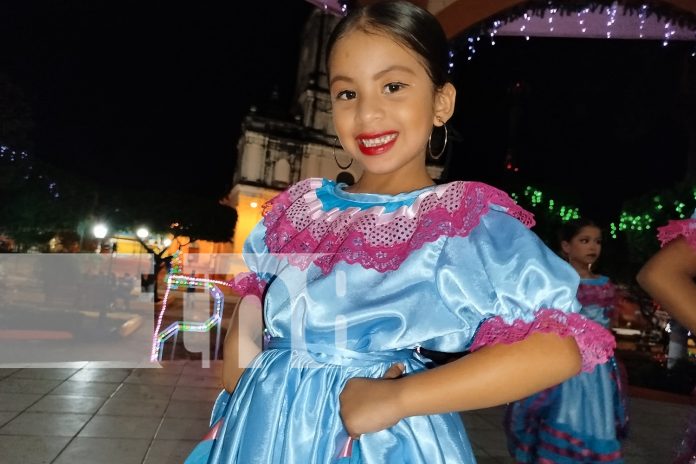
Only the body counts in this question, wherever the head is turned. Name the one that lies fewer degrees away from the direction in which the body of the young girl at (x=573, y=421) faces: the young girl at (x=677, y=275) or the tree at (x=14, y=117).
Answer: the young girl

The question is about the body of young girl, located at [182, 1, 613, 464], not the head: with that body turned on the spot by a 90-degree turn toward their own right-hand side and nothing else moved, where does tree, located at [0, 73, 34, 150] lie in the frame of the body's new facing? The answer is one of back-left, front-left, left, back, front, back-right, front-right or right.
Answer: front

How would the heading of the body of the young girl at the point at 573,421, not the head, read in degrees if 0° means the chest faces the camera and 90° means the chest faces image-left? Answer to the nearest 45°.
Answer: approximately 315°

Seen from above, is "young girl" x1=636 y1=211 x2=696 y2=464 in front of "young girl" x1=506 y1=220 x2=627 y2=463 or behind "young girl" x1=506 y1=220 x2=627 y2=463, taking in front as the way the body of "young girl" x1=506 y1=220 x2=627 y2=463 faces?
in front

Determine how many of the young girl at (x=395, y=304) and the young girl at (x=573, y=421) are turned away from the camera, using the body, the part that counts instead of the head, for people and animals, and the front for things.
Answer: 0

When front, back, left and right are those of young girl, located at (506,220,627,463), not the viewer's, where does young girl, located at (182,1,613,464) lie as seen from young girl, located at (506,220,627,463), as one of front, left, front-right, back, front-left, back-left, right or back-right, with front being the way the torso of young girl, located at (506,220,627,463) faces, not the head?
front-right

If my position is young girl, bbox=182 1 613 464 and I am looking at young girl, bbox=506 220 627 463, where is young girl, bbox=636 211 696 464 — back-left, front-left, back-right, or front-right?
front-right

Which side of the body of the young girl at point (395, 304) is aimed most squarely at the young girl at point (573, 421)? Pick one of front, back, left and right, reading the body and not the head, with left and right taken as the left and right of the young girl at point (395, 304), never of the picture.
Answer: back

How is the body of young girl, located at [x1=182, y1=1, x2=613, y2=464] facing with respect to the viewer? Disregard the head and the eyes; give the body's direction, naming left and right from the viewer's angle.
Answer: facing the viewer and to the left of the viewer

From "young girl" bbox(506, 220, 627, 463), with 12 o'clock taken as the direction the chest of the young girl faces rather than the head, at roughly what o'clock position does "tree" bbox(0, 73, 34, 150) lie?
The tree is roughly at 5 o'clock from the young girl.

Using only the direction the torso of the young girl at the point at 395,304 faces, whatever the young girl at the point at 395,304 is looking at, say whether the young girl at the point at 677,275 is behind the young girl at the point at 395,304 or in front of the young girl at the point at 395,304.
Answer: behind
